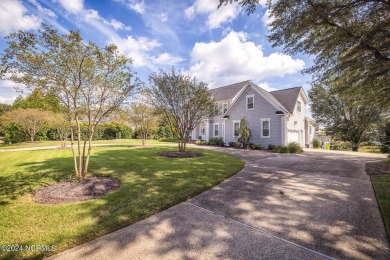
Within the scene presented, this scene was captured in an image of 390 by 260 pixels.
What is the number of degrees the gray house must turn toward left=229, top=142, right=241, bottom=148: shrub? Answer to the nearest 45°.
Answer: approximately 45° to its right

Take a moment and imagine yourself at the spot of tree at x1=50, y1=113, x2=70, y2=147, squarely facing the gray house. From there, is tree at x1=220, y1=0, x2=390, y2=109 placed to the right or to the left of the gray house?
right

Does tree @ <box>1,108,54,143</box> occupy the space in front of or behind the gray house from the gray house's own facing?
in front

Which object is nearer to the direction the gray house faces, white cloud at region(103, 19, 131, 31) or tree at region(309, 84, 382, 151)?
the white cloud

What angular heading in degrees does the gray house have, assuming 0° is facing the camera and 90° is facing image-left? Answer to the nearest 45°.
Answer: approximately 45°

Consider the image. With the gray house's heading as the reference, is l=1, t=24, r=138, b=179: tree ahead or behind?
ahead
